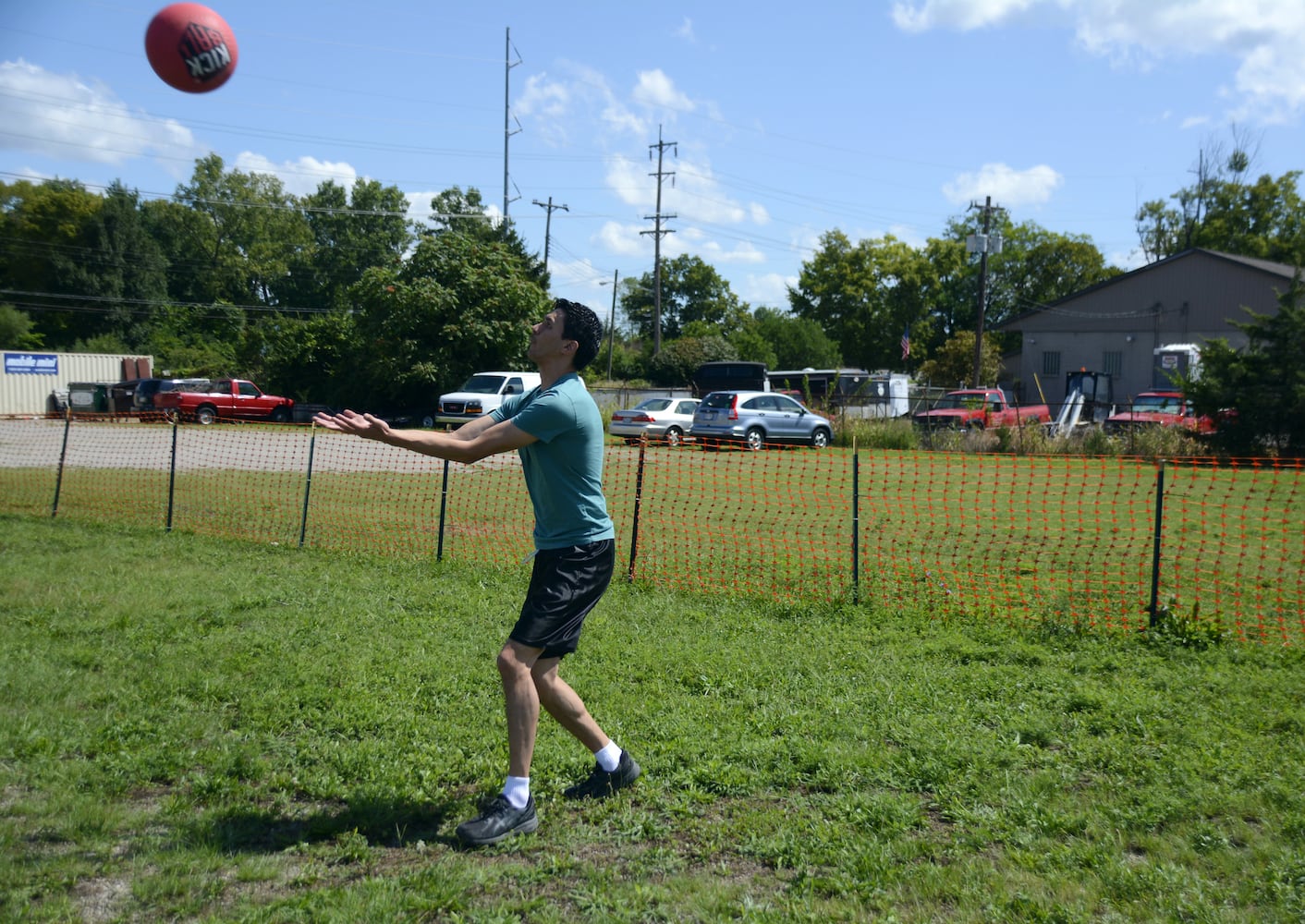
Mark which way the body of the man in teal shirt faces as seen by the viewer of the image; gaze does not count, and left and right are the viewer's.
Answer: facing to the left of the viewer

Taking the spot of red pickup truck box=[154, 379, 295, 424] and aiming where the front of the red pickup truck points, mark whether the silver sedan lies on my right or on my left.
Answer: on my right

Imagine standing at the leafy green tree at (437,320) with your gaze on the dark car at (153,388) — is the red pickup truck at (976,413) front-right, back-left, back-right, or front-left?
back-left

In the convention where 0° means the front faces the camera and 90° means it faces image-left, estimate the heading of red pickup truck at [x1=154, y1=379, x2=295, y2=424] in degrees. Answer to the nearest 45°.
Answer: approximately 225°

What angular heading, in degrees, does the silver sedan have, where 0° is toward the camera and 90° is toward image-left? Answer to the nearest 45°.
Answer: approximately 225°

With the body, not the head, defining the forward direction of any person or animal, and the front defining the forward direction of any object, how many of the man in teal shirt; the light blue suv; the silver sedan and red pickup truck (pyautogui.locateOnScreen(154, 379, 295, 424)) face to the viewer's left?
1

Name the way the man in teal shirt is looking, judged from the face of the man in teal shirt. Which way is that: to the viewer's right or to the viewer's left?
to the viewer's left

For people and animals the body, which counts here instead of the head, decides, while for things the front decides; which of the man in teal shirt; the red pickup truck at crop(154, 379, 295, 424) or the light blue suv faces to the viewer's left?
the man in teal shirt

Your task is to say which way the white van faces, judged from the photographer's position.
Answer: facing the viewer and to the left of the viewer

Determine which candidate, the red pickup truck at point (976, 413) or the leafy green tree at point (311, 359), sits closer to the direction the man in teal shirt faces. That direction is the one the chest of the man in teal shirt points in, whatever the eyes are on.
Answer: the leafy green tree

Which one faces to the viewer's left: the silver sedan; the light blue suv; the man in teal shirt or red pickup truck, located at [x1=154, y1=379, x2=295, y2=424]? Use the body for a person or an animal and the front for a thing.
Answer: the man in teal shirt
